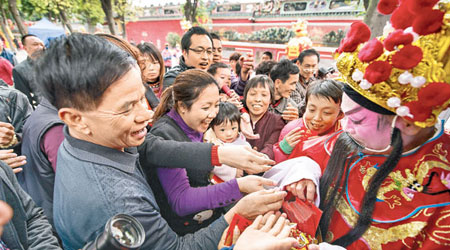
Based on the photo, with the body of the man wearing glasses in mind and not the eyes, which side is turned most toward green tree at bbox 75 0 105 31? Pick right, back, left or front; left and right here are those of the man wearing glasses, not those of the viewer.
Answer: back

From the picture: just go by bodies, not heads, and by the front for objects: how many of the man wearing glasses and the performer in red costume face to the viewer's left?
1

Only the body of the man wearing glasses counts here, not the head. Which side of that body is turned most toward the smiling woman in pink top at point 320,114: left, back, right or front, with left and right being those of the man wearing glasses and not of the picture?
front

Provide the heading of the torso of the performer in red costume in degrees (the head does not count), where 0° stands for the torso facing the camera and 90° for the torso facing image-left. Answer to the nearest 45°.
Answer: approximately 90°

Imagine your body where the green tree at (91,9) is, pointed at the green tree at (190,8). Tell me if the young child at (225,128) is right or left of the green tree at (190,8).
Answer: right

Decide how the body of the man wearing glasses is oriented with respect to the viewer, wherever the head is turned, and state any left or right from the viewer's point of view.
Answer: facing the viewer and to the right of the viewer

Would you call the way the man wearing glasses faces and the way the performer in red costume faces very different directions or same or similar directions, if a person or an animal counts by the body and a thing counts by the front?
very different directions

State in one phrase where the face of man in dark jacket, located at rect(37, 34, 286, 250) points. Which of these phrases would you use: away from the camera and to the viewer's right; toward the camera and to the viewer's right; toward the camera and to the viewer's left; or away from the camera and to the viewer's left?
toward the camera and to the viewer's right

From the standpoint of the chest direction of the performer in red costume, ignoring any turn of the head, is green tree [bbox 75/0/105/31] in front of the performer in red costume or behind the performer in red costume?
in front

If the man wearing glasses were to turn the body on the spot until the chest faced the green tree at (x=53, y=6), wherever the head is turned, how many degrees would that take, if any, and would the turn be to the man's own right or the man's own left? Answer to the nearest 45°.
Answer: approximately 180°
